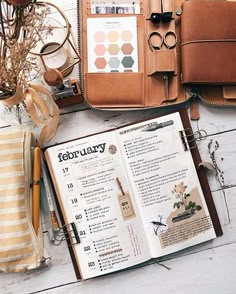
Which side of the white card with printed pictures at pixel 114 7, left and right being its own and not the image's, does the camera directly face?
front

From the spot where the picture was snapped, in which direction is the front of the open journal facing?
facing the viewer

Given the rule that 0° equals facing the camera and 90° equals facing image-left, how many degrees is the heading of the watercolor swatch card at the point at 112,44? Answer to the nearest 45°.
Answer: approximately 0°

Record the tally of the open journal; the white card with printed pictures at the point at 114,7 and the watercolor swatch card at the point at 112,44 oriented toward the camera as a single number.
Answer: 3

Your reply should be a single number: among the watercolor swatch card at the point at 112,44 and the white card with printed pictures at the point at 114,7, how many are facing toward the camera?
2
